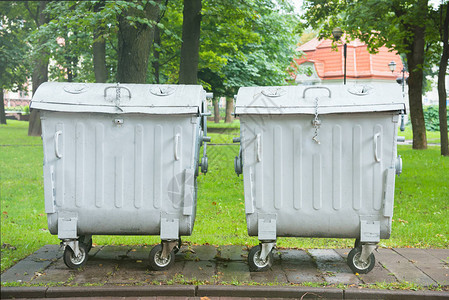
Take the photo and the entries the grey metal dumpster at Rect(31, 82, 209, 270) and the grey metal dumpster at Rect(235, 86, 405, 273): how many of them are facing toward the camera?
2

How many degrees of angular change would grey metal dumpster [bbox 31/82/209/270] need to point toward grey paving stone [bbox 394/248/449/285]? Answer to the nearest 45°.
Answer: approximately 90° to its left

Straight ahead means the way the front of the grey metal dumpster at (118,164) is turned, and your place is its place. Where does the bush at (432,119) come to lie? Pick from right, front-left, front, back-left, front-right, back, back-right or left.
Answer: back-left

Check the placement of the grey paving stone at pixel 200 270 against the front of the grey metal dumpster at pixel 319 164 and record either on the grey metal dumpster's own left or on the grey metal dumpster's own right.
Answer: on the grey metal dumpster's own right

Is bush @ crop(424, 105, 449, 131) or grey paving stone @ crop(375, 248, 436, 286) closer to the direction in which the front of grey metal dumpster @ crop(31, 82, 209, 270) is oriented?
the grey paving stone

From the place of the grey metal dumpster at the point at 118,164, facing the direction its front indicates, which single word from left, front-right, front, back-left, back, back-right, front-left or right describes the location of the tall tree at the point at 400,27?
back-left

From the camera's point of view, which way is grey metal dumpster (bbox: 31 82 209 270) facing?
toward the camera

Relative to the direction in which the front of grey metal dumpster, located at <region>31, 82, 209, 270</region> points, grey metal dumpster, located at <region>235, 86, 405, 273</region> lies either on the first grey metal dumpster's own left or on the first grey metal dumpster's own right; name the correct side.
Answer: on the first grey metal dumpster's own left

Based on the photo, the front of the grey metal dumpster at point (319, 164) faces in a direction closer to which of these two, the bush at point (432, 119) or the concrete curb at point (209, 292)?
the concrete curb

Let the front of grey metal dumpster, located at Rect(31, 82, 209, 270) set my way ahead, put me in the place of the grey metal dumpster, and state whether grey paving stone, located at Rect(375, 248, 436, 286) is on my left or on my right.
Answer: on my left

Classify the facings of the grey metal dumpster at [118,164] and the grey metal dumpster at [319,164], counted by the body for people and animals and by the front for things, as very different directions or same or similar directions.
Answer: same or similar directions

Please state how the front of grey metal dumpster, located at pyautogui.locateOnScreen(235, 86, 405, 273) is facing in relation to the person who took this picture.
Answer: facing the viewer
